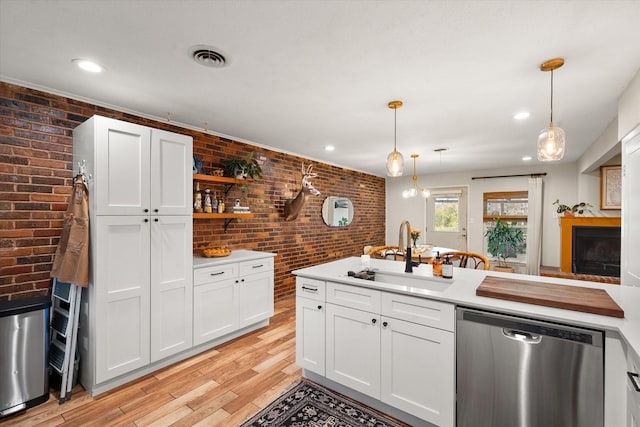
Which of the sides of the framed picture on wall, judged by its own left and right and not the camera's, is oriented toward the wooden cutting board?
front

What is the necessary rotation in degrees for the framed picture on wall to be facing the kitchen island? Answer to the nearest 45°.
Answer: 0° — it already faces it

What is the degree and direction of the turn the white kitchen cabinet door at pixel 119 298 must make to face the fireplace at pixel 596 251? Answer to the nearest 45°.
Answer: approximately 45° to its left

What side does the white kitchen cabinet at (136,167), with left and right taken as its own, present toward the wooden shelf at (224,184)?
left

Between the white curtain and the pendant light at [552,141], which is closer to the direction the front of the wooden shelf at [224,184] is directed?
the pendant light

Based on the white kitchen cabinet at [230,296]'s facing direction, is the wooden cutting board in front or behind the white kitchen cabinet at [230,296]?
in front

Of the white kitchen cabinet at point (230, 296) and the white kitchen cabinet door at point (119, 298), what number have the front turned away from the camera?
0

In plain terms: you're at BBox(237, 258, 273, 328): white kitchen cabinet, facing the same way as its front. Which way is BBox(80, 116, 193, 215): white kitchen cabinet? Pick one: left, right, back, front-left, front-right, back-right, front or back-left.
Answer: right

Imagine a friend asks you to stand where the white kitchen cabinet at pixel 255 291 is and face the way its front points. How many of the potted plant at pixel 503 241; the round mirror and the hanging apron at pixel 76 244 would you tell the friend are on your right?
1

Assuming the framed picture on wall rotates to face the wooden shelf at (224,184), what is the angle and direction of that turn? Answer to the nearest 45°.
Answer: approximately 45° to its right

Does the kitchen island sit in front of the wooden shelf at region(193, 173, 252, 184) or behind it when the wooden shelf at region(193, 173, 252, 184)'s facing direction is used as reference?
in front

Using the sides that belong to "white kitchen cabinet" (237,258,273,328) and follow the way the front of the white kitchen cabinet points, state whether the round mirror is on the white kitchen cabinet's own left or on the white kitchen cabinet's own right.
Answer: on the white kitchen cabinet's own left

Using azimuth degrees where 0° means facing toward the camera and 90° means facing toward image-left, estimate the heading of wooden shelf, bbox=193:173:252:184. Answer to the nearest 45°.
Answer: approximately 315°

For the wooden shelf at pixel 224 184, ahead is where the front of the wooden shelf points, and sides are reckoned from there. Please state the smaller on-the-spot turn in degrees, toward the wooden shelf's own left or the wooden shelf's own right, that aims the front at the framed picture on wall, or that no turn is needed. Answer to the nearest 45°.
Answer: approximately 45° to the wooden shelf's own left
